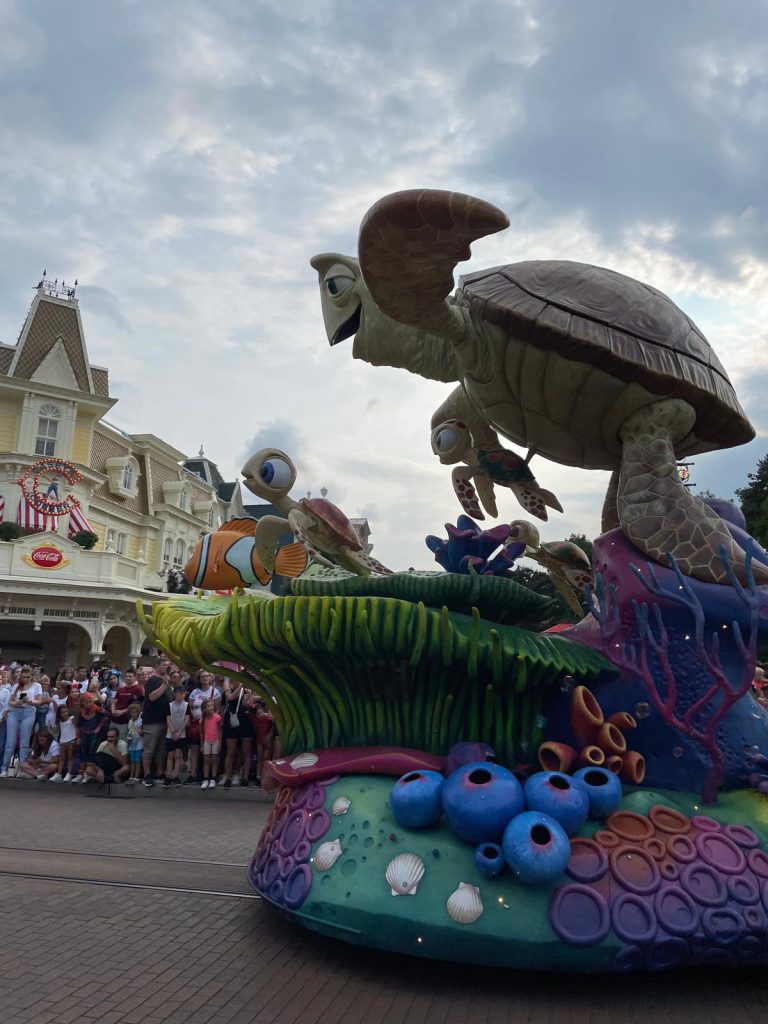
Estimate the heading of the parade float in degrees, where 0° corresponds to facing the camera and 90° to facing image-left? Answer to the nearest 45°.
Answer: approximately 90°

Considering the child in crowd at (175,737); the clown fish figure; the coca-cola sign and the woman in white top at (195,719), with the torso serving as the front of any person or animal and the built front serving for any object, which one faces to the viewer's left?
the clown fish figure

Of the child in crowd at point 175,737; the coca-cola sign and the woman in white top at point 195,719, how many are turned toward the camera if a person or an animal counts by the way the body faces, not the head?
3

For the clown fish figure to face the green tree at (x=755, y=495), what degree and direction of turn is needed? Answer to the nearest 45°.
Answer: approximately 135° to its right

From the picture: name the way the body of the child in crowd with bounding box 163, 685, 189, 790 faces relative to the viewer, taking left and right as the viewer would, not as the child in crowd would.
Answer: facing the viewer

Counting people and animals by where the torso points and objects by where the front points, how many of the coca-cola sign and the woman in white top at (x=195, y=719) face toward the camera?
2

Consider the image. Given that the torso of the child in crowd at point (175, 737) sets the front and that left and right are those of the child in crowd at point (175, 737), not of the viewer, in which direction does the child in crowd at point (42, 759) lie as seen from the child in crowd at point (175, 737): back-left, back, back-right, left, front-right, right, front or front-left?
back-right

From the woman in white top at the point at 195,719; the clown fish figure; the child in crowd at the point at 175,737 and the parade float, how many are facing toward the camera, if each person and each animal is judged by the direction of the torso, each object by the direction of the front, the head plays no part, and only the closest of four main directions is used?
2

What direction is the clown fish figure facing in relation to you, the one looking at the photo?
facing to the left of the viewer

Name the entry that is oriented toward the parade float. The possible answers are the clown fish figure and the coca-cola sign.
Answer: the coca-cola sign

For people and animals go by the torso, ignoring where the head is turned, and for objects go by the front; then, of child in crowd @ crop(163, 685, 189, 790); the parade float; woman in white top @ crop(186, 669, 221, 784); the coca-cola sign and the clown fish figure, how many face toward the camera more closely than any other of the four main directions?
3

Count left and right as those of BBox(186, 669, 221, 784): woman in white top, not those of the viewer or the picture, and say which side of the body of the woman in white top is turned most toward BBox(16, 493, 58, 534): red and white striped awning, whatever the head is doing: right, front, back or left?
back

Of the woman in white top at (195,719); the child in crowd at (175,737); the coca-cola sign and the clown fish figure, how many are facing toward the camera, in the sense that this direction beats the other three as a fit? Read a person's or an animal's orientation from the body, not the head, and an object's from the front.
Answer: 3

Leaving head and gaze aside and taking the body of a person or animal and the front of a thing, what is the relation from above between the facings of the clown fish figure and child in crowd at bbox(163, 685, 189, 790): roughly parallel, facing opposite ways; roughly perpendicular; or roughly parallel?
roughly perpendicular

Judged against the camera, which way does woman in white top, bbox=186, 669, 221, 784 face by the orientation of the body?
toward the camera
